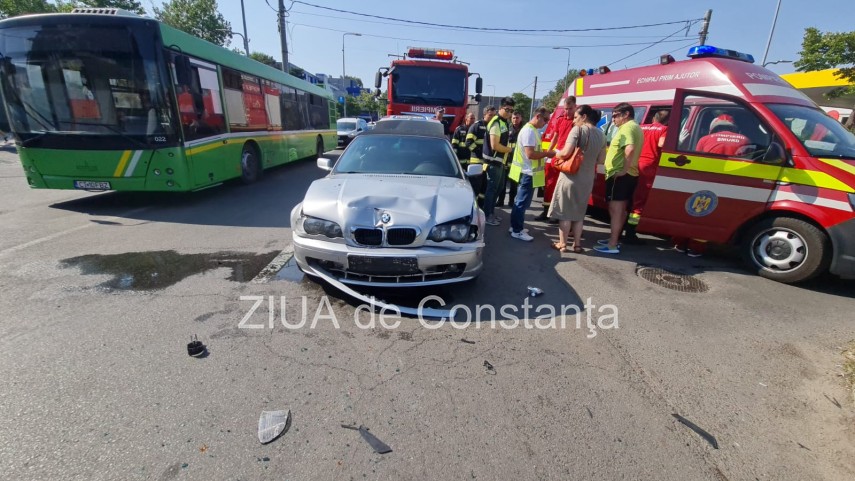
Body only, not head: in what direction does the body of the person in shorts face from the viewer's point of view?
to the viewer's left

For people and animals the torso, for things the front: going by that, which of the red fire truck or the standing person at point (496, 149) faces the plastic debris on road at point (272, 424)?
the red fire truck

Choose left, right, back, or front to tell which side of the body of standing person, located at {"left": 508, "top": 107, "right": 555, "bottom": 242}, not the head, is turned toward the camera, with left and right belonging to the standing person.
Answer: right

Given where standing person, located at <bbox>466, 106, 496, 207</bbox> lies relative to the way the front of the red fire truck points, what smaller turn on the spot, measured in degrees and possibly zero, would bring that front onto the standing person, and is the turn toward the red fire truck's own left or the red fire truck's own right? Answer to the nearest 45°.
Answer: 0° — it already faces them

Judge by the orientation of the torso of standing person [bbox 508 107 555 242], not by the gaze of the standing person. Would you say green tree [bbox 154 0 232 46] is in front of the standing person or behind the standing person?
behind

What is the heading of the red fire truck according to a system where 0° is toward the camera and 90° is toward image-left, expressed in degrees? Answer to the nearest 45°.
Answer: approximately 0°

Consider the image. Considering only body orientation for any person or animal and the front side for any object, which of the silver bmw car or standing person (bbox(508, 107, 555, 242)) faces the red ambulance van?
the standing person

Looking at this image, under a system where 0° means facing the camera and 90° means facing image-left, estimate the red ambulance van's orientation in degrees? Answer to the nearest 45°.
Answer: approximately 315°

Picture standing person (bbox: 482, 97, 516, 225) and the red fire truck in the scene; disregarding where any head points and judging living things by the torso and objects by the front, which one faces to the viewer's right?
the standing person
